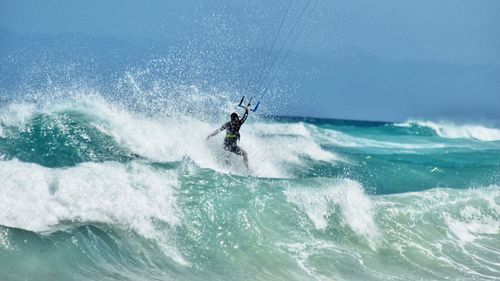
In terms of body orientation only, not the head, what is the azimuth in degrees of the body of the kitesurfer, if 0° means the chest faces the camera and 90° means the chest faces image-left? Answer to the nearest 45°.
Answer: approximately 225°
